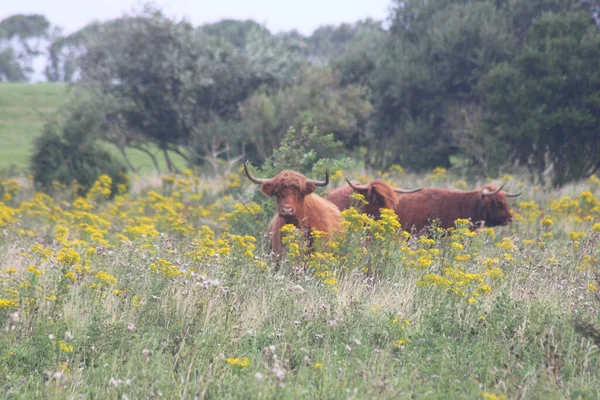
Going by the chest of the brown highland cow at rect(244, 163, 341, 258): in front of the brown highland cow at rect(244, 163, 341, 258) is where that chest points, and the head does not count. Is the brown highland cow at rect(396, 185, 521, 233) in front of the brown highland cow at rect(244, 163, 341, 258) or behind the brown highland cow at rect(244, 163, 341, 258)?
behind

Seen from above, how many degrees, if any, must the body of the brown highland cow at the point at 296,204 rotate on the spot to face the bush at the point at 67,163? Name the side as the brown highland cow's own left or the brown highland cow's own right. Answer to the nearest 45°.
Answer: approximately 90° to the brown highland cow's own right

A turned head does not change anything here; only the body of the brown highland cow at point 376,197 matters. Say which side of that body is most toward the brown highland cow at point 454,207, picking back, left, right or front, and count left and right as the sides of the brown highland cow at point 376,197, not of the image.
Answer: front

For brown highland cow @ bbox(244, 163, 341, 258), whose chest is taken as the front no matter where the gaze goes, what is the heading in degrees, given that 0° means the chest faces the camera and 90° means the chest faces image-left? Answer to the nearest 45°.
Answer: approximately 45°

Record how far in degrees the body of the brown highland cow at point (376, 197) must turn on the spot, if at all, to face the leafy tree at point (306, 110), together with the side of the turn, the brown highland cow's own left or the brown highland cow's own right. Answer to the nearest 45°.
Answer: approximately 135° to the brown highland cow's own left

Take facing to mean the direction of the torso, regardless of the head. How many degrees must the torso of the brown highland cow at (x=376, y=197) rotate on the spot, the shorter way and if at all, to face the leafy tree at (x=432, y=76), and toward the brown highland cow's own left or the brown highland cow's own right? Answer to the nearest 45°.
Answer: approximately 135° to the brown highland cow's own left

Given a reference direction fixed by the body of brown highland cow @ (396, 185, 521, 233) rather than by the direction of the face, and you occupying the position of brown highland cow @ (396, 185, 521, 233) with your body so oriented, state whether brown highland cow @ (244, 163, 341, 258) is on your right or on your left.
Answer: on your right

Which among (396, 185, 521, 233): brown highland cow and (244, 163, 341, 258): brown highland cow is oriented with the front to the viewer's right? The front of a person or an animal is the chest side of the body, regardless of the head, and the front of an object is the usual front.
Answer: (396, 185, 521, 233): brown highland cow

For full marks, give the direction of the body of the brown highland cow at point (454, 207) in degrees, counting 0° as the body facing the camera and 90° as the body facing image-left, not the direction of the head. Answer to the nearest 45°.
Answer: approximately 270°

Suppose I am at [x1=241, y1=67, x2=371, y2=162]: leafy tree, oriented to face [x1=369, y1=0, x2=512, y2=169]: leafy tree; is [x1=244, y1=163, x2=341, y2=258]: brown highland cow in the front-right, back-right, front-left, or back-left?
back-right

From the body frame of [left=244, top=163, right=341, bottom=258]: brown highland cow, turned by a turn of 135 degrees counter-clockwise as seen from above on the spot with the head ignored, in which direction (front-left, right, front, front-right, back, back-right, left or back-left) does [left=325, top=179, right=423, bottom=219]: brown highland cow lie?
front-left
